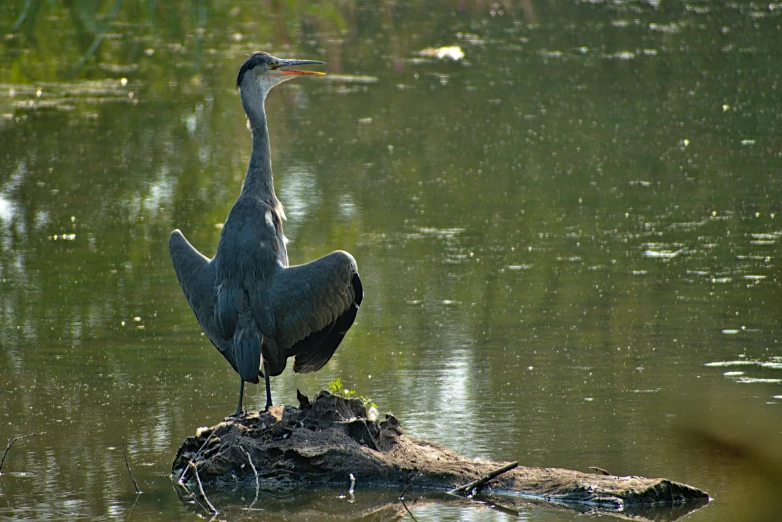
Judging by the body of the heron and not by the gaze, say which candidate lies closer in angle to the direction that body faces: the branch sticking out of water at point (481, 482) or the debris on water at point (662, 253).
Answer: the debris on water

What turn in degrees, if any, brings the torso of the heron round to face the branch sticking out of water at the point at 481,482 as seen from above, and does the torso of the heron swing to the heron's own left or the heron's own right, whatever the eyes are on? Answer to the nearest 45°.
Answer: approximately 90° to the heron's own right

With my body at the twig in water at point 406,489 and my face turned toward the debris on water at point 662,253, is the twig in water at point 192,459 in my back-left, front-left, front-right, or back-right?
back-left

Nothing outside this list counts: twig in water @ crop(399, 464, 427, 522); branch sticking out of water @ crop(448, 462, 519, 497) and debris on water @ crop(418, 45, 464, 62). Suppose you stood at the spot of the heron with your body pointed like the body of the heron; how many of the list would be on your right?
2

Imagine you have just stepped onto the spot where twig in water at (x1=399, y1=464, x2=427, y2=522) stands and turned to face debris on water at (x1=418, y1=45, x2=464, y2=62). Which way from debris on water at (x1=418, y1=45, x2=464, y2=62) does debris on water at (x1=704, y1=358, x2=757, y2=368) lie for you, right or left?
right

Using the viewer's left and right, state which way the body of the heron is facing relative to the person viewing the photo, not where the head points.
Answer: facing away from the viewer and to the right of the viewer

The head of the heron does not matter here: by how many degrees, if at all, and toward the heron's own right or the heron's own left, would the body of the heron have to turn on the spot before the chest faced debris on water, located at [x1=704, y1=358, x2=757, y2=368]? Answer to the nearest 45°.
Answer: approximately 45° to the heron's own right

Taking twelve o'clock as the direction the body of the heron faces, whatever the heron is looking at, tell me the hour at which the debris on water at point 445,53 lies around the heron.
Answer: The debris on water is roughly at 11 o'clock from the heron.

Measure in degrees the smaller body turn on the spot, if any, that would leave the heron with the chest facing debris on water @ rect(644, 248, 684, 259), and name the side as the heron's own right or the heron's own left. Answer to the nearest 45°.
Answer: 0° — it already faces it

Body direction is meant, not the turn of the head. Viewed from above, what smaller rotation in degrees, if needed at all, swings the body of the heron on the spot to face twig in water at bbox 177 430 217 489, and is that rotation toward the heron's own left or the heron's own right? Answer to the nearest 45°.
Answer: approximately 180°
